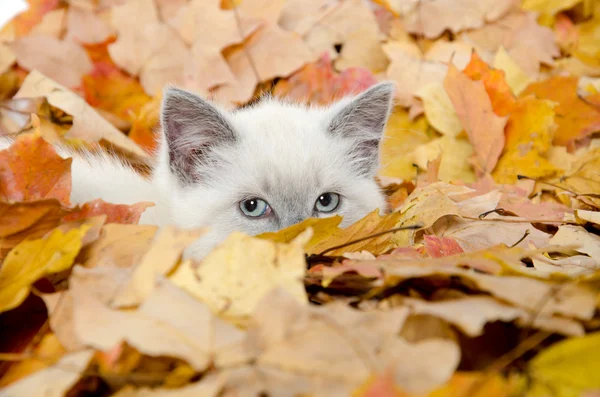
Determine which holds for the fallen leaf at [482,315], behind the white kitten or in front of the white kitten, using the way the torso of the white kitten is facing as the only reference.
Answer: in front

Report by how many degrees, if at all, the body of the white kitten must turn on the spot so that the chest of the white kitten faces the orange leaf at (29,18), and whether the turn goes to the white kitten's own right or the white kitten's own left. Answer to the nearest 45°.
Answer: approximately 180°

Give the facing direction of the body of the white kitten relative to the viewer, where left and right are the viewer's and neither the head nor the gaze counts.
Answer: facing the viewer and to the right of the viewer

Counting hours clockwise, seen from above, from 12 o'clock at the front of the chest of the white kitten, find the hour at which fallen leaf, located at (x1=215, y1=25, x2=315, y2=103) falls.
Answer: The fallen leaf is roughly at 8 o'clock from the white kitten.

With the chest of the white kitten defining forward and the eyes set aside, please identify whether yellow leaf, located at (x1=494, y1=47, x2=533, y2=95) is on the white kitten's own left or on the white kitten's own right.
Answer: on the white kitten's own left

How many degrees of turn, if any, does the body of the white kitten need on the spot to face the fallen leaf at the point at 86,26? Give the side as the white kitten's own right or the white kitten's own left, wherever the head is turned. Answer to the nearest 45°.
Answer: approximately 135° to the white kitten's own left

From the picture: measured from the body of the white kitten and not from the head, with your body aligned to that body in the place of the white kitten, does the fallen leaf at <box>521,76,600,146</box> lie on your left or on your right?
on your left

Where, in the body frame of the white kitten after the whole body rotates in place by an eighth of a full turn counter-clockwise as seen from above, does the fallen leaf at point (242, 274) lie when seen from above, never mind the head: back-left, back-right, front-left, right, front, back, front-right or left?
right
